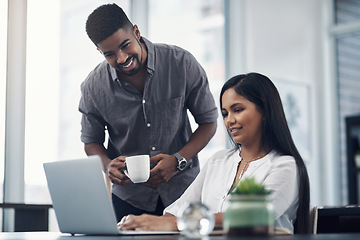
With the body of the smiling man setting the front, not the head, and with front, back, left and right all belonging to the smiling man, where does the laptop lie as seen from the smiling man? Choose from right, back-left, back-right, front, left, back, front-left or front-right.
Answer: front

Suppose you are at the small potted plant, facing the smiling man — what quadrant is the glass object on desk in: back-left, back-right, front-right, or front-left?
front-left

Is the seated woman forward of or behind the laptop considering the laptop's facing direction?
forward

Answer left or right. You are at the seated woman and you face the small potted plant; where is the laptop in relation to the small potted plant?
right

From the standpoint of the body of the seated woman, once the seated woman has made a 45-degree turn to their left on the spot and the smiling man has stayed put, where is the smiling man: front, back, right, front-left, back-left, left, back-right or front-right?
back-right

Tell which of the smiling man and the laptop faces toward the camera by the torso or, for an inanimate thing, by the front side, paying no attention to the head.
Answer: the smiling man

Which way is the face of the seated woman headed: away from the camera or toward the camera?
toward the camera

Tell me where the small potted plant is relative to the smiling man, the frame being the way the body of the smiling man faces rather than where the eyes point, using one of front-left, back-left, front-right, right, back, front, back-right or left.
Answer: front

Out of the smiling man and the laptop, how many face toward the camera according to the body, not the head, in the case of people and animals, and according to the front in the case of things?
1

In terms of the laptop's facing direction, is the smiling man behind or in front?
in front

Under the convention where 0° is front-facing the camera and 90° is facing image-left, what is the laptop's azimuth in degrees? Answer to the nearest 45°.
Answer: approximately 225°

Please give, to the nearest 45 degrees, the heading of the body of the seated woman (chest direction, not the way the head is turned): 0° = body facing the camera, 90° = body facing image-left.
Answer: approximately 45°

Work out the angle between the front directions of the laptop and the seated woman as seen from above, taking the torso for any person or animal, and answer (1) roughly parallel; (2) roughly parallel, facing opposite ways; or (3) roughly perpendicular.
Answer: roughly parallel, facing opposite ways

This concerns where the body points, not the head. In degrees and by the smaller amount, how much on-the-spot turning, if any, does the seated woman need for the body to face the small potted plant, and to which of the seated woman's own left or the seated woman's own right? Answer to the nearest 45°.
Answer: approximately 45° to the seated woman's own left

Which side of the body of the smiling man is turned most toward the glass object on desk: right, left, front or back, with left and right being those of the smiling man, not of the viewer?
front

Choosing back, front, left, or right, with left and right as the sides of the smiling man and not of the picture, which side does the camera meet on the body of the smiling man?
front
